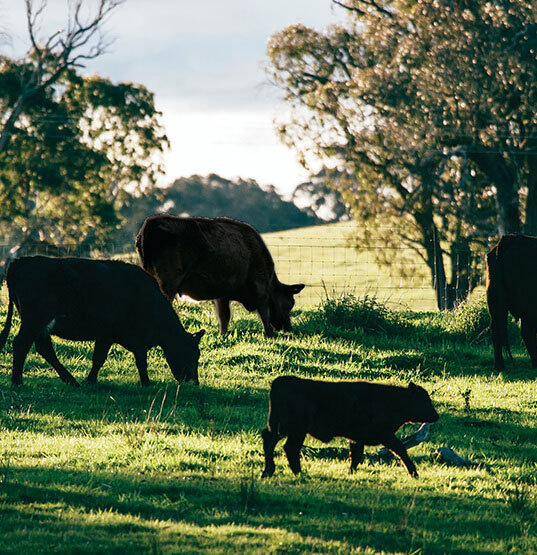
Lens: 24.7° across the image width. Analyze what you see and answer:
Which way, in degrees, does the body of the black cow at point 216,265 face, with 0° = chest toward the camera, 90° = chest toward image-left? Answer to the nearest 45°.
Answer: approximately 270°

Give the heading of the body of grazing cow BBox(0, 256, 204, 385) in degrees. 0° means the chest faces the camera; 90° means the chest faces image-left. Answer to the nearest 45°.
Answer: approximately 270°

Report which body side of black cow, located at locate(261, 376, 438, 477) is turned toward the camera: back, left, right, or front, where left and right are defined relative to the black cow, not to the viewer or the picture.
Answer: right

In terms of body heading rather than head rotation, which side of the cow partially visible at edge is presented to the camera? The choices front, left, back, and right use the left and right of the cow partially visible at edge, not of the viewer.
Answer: right

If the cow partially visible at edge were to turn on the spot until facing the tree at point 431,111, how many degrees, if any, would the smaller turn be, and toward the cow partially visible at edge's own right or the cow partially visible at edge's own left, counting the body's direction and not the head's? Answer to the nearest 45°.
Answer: approximately 90° to the cow partially visible at edge's own left

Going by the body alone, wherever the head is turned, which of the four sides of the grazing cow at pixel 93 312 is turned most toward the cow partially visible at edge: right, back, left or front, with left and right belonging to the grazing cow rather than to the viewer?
front

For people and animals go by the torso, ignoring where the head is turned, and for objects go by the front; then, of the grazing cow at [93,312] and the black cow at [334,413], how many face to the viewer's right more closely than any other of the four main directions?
2

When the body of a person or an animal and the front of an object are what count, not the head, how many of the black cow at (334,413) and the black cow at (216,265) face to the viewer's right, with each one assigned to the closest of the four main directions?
2

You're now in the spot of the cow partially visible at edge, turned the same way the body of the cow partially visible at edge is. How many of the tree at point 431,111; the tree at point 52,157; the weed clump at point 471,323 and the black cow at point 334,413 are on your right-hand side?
1

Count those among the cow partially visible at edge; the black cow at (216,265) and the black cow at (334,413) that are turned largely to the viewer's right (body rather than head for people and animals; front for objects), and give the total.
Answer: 3
